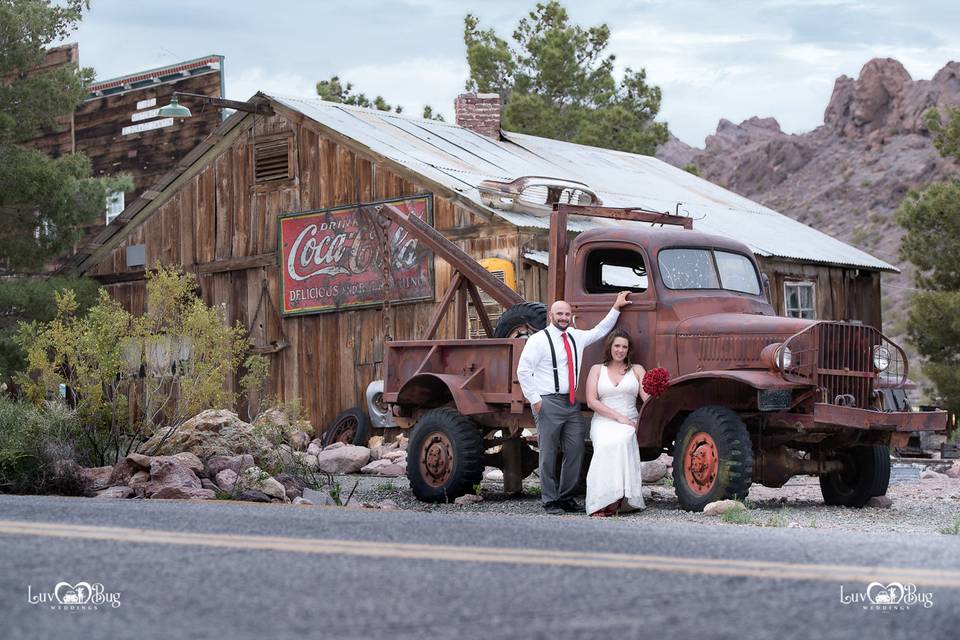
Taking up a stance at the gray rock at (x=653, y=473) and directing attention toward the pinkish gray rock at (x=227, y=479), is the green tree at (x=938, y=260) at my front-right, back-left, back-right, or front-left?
back-right

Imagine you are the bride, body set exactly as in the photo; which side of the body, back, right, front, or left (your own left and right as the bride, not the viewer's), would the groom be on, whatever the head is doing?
right

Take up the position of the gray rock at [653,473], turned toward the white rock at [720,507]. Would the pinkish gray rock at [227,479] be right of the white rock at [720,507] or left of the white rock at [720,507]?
right

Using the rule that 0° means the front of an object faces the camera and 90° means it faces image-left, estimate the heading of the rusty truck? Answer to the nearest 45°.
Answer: approximately 315°

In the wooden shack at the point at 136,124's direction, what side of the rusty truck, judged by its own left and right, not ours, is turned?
back

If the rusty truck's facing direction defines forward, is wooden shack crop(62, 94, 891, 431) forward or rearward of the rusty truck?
rearward

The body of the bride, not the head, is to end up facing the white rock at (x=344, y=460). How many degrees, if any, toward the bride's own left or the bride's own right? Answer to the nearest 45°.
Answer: approximately 135° to the bride's own right

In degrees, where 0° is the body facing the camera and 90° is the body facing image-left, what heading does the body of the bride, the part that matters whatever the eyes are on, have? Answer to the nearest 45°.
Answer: approximately 0°
